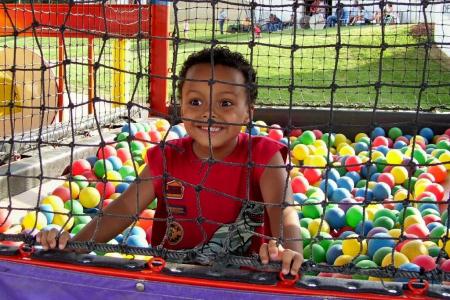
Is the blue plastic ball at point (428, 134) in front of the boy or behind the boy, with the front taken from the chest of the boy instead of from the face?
behind

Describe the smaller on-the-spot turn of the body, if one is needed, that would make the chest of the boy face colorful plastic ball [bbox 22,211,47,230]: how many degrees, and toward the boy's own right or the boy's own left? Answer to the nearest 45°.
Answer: approximately 135° to the boy's own right

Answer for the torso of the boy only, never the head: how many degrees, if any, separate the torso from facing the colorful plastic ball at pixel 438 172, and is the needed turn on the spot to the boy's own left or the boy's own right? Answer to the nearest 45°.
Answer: approximately 135° to the boy's own left

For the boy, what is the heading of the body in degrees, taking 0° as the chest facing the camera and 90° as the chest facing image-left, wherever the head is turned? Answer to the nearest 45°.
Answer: approximately 0°

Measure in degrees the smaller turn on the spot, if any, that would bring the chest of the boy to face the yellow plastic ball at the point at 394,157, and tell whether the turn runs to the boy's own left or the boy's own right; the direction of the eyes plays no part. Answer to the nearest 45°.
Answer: approximately 135° to the boy's own left

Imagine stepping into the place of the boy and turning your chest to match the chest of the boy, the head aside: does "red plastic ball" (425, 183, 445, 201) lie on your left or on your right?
on your left

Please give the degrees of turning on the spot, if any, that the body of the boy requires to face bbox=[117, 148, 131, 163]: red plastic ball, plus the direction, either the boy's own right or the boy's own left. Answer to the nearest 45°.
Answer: approximately 180°

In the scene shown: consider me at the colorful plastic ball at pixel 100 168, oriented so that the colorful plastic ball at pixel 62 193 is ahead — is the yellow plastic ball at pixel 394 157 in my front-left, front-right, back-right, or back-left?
back-left

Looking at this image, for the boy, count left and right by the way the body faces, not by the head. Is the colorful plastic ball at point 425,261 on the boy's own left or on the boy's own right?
on the boy's own left

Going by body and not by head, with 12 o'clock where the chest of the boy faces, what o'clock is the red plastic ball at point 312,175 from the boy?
The red plastic ball is roughly at 7 o'clock from the boy.

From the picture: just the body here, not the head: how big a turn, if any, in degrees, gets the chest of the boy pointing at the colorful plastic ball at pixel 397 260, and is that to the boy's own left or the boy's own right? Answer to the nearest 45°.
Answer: approximately 90° to the boy's own left

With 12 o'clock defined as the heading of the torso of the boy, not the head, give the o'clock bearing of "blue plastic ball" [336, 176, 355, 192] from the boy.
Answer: The blue plastic ball is roughly at 7 o'clock from the boy.

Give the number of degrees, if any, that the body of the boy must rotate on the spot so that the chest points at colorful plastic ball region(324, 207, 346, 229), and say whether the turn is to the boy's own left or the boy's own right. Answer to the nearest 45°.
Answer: approximately 135° to the boy's own left

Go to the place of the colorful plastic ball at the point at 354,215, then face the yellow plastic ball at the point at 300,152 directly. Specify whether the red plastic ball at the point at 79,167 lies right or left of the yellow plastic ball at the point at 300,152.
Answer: left

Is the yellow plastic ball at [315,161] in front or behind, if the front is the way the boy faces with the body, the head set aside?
behind
